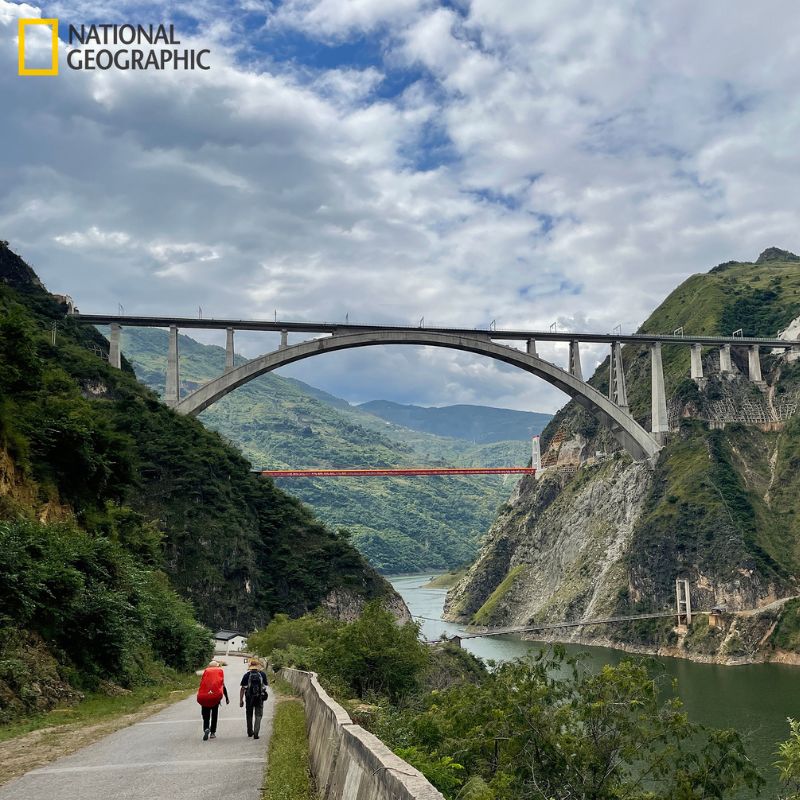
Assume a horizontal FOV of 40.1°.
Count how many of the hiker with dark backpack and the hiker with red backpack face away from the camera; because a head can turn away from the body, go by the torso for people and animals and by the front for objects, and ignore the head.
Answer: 2

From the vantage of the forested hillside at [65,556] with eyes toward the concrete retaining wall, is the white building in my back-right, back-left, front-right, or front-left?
back-left

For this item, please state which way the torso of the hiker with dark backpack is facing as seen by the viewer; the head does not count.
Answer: away from the camera

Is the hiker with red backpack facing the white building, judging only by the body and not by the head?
yes

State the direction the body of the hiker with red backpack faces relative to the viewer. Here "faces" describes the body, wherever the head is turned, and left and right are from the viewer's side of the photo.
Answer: facing away from the viewer

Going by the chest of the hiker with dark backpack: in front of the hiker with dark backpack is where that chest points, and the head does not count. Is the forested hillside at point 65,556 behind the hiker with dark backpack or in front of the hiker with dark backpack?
in front

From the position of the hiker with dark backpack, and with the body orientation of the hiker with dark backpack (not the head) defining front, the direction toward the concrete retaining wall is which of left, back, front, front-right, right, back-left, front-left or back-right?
back
